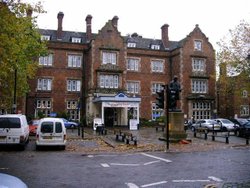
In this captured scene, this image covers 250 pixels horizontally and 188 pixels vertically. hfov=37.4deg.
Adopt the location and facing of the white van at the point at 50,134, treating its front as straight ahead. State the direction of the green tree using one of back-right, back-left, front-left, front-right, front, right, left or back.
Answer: front

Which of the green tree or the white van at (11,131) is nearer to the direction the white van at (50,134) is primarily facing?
the green tree

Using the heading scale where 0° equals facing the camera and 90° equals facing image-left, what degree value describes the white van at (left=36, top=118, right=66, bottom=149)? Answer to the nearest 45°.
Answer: approximately 180°

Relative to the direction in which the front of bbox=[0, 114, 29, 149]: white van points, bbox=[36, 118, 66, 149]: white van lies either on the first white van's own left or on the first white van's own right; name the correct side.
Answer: on the first white van's own right

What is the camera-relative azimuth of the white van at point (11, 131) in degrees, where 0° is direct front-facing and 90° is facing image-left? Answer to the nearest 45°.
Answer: approximately 180°

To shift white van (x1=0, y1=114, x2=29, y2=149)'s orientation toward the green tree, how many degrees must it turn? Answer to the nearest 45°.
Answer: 0° — it already faces it

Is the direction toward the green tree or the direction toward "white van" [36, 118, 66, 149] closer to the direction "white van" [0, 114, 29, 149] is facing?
the green tree

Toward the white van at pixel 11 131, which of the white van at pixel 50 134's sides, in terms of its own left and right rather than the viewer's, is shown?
left
